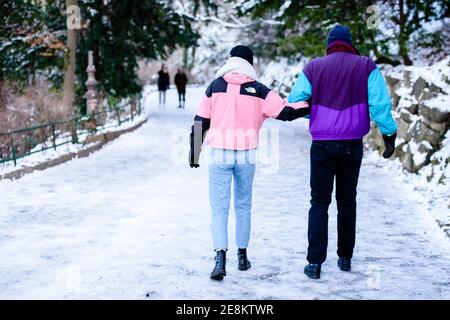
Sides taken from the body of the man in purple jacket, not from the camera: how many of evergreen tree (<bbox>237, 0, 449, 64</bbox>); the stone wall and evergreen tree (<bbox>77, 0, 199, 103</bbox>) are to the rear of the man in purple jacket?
0

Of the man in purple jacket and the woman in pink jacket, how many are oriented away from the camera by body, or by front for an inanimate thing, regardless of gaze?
2

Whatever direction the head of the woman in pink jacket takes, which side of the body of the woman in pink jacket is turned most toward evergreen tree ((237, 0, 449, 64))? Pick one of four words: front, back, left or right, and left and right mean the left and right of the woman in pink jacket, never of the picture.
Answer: front

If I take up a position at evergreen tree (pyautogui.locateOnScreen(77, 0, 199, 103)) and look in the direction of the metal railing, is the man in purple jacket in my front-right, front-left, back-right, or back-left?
front-left

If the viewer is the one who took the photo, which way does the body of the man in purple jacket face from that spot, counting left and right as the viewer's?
facing away from the viewer

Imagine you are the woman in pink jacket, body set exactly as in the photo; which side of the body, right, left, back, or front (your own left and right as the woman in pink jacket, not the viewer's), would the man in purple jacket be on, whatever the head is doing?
right

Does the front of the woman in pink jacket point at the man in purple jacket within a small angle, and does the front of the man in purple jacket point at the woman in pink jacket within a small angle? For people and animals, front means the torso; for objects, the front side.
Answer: no

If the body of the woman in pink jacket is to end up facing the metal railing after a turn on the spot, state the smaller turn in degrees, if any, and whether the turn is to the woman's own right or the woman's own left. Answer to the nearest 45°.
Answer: approximately 45° to the woman's own left

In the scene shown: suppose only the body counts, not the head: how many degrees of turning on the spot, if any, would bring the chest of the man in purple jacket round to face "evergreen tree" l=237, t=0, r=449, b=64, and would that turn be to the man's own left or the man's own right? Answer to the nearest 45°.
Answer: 0° — they already face it

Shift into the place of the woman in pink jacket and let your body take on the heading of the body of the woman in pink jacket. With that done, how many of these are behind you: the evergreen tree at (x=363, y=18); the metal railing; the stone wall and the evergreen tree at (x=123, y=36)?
0

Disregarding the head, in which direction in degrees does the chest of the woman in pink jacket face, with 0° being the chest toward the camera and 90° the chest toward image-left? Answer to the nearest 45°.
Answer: approximately 180°

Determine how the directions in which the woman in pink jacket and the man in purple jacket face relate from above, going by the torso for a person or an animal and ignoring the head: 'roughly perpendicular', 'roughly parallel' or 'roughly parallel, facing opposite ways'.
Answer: roughly parallel

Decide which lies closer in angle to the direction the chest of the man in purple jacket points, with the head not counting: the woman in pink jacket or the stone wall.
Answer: the stone wall

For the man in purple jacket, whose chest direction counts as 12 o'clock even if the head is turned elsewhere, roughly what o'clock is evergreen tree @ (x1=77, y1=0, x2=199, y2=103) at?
The evergreen tree is roughly at 11 o'clock from the man in purple jacket.

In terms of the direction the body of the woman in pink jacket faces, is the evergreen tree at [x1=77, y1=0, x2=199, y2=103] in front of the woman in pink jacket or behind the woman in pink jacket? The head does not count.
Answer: in front

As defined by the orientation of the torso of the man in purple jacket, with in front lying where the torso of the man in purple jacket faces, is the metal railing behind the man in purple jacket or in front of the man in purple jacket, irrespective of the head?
in front

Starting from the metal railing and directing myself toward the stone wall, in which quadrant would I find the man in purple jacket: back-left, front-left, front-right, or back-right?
front-right

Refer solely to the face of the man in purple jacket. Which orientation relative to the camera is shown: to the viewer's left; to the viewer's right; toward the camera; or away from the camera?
away from the camera

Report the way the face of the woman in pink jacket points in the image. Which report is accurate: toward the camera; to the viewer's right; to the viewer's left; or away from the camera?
away from the camera
